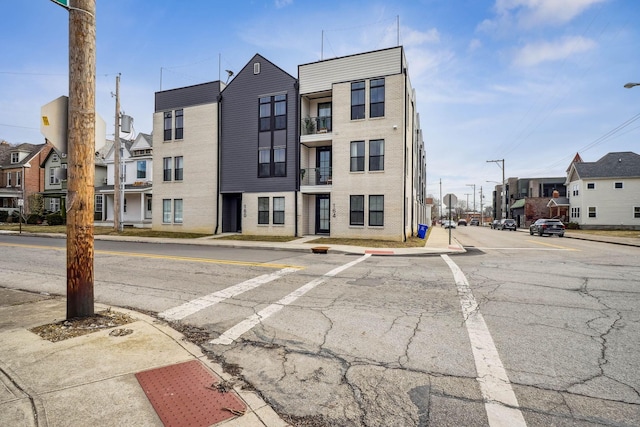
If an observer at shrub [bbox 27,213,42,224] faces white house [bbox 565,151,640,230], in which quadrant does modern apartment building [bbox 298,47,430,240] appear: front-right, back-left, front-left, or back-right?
front-right

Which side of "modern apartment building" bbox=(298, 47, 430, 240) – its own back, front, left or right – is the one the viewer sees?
front

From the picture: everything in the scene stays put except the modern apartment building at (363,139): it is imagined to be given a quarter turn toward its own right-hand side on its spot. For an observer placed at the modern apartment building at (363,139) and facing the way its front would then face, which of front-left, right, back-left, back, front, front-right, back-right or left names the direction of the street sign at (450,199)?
back

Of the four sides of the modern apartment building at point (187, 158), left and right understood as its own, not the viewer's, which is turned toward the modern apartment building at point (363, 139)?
left

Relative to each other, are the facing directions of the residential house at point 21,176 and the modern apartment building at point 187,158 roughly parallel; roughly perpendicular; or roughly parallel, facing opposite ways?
roughly parallel

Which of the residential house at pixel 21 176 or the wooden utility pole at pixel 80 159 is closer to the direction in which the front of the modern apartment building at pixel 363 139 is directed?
the wooden utility pole

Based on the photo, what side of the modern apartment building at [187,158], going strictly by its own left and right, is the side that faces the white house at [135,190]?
right

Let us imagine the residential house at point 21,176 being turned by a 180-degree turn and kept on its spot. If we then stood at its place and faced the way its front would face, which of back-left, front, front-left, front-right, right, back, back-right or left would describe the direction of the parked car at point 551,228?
right

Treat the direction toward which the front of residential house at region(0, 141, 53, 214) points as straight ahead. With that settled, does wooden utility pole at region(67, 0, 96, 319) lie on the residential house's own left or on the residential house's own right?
on the residential house's own left

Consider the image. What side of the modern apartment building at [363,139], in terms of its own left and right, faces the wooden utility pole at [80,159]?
front

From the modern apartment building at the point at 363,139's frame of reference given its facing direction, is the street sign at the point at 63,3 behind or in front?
in front

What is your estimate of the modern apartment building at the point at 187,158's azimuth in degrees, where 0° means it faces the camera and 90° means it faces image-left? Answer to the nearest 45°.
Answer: approximately 45°

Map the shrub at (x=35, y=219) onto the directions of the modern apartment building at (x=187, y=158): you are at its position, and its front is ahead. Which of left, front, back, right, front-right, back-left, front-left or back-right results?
right

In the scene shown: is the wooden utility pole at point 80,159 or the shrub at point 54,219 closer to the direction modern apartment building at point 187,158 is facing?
the wooden utility pole

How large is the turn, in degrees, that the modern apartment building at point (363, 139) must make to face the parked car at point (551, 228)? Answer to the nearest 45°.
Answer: approximately 135° to its left

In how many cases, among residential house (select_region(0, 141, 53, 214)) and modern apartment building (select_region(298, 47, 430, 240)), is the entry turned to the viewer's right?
0

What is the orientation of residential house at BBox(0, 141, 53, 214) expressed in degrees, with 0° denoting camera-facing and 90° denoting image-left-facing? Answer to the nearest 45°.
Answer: approximately 45°

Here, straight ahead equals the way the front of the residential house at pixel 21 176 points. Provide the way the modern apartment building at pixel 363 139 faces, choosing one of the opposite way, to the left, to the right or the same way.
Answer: the same way

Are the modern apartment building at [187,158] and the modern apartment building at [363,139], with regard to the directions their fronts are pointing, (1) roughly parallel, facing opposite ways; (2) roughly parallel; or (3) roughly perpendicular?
roughly parallel
